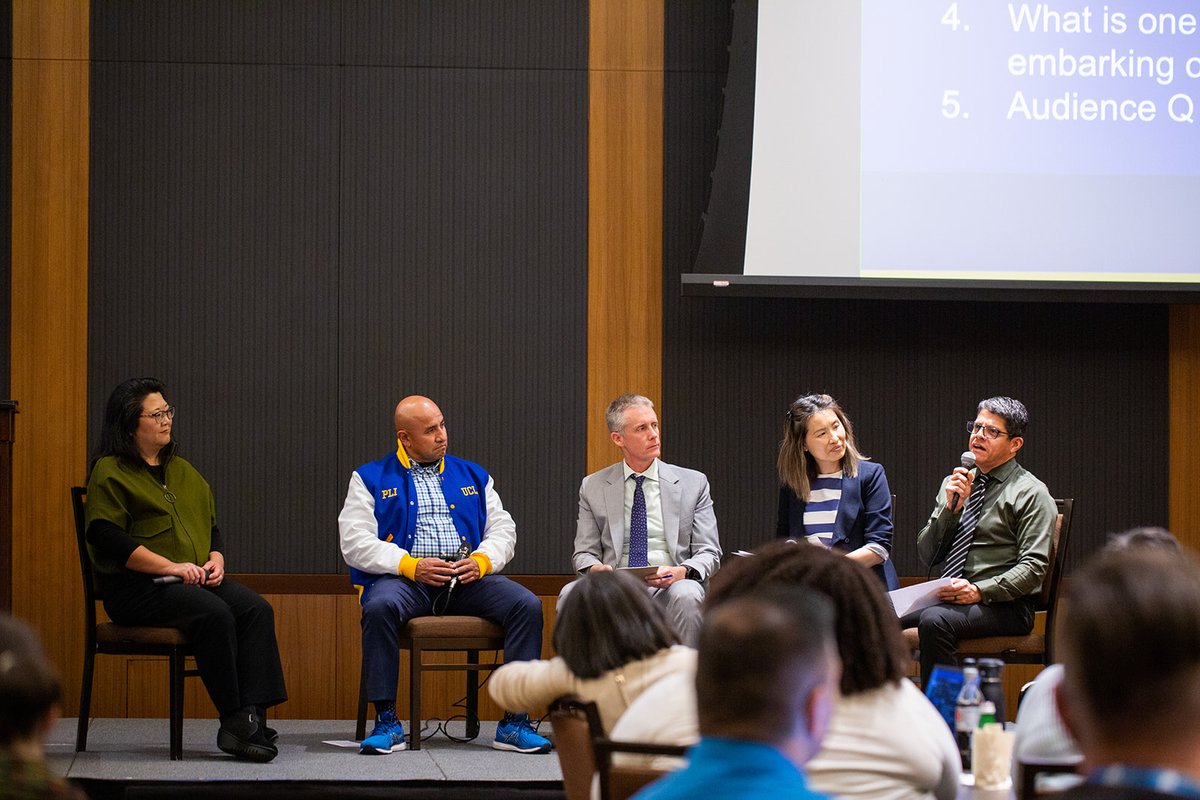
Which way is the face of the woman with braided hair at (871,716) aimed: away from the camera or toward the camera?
away from the camera

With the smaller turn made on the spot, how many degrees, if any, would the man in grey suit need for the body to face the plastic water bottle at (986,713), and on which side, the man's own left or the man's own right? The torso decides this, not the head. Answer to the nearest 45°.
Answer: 0° — they already face it

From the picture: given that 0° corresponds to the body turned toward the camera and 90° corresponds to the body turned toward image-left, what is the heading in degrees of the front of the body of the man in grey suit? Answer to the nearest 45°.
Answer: approximately 0°

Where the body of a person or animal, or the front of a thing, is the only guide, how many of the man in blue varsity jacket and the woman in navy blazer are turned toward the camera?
2

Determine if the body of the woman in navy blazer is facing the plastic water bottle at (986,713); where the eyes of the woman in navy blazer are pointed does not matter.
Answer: yes

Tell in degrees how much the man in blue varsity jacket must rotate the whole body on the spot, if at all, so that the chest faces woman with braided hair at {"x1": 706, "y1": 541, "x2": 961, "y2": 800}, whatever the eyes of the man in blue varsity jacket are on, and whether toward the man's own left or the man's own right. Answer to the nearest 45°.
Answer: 0° — they already face them
